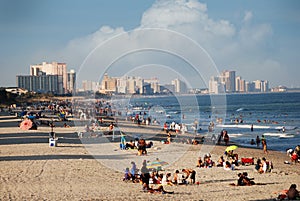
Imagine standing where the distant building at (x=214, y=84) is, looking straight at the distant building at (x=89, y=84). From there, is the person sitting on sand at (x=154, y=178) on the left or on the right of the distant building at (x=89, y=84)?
left

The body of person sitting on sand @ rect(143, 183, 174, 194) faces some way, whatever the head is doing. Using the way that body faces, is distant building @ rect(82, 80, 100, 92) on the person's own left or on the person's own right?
on the person's own left
